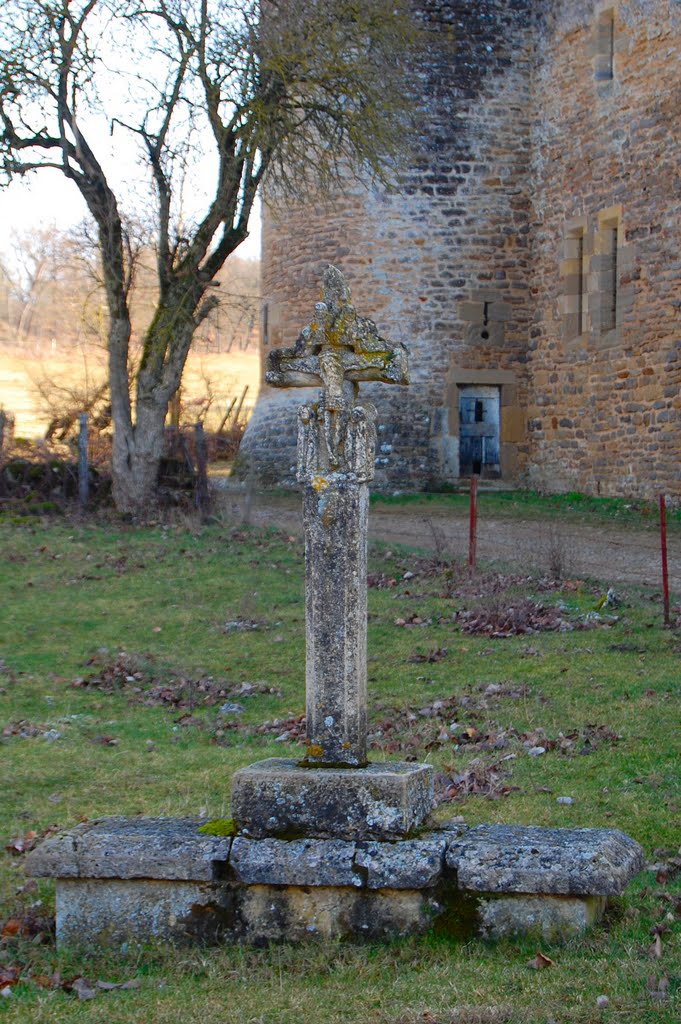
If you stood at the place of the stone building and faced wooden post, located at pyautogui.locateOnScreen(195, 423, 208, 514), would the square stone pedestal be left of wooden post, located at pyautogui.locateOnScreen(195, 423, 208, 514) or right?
left

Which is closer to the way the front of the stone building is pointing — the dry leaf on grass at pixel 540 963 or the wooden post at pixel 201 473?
the dry leaf on grass

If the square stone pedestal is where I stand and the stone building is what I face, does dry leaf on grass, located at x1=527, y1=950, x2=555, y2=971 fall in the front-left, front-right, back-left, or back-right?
back-right

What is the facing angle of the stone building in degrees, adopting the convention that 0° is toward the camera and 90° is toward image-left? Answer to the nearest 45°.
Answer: approximately 0°

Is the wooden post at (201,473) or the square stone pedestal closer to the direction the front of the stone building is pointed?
the square stone pedestal

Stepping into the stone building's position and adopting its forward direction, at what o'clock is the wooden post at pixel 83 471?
The wooden post is roughly at 2 o'clock from the stone building.

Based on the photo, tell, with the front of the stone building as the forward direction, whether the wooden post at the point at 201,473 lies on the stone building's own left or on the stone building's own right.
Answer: on the stone building's own right

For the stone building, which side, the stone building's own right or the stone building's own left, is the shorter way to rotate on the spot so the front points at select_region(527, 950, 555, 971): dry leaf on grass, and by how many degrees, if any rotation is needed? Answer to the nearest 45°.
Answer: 0° — it already faces it

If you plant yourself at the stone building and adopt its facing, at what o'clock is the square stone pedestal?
The square stone pedestal is roughly at 12 o'clock from the stone building.

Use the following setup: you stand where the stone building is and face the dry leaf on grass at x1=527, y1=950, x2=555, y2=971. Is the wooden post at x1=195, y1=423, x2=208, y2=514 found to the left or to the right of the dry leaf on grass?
right

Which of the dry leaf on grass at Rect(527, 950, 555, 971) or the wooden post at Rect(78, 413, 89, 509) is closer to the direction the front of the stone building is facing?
the dry leaf on grass
